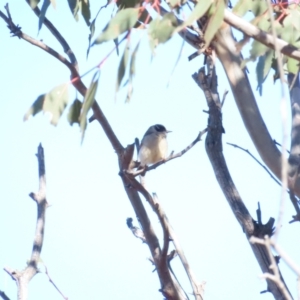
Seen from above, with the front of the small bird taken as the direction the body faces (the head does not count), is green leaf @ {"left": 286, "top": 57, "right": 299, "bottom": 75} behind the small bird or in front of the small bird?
in front

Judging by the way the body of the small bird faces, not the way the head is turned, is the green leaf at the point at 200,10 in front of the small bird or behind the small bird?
in front

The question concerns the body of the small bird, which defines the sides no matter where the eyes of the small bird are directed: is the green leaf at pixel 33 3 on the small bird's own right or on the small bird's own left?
on the small bird's own right

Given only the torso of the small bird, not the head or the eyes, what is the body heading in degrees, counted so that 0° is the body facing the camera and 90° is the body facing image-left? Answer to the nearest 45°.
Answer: approximately 315°
